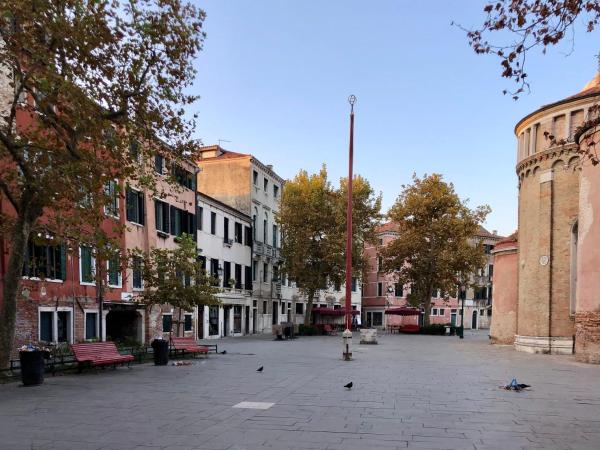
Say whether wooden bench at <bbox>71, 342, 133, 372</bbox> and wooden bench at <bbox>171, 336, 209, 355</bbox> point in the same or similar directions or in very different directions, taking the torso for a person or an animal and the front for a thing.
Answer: same or similar directions

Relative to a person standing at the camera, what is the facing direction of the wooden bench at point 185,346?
facing the viewer and to the right of the viewer

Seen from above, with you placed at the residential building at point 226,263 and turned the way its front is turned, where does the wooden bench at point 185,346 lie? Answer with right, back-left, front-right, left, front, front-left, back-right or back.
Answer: front-right

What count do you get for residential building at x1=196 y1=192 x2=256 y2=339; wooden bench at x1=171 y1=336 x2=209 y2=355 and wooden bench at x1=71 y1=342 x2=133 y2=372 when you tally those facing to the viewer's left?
0

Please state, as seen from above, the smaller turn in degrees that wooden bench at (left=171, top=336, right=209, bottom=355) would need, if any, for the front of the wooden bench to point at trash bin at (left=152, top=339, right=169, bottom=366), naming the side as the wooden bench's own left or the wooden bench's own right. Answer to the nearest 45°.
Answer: approximately 45° to the wooden bench's own right

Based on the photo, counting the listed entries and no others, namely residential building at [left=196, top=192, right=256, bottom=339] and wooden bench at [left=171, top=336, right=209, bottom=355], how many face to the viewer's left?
0
